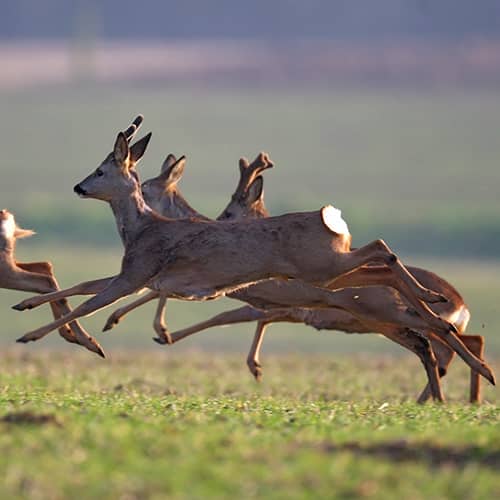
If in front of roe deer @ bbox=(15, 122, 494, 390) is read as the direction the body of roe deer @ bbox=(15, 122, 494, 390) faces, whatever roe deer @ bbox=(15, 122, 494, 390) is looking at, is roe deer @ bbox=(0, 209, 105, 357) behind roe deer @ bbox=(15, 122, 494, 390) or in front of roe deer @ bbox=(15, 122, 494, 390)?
in front

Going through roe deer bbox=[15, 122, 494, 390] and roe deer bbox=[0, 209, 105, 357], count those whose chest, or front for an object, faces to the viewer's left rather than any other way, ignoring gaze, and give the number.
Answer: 2

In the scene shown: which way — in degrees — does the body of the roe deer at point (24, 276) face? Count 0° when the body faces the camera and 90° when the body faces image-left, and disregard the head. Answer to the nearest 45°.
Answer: approximately 90°

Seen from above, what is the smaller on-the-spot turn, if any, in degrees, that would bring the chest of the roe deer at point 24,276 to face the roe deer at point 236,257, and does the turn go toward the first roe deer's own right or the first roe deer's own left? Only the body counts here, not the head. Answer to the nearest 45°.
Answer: approximately 135° to the first roe deer's own left

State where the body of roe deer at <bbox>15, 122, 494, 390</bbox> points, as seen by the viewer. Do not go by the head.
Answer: to the viewer's left

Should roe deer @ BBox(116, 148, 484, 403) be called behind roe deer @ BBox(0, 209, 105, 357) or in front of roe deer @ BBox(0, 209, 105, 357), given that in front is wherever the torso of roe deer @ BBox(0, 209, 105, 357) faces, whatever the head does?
behind

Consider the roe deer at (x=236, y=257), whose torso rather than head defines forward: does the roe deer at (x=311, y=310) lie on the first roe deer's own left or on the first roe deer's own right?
on the first roe deer's own right
